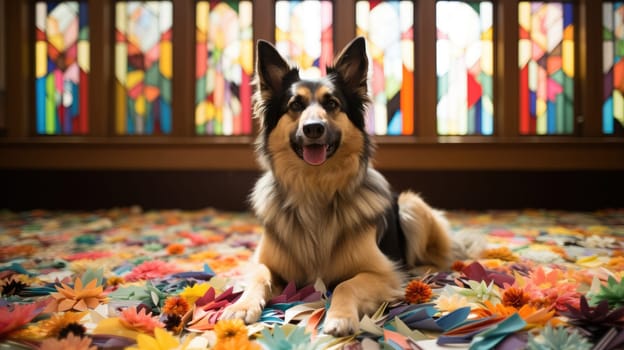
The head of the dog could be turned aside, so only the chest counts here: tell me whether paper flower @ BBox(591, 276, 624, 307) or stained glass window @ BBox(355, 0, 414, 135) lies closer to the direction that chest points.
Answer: the paper flower

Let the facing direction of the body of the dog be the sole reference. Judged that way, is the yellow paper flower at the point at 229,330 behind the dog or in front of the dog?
in front

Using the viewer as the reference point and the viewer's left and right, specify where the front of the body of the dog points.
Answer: facing the viewer and to the left of the viewer

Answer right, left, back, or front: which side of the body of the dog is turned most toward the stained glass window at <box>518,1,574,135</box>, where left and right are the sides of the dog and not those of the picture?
back

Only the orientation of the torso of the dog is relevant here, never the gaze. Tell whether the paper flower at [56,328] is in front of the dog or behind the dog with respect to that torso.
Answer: in front

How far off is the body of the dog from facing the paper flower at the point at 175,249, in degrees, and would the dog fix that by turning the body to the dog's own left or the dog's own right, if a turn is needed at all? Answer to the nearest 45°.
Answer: approximately 90° to the dog's own right

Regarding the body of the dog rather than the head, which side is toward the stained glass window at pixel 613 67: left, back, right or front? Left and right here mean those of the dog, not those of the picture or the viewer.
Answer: back

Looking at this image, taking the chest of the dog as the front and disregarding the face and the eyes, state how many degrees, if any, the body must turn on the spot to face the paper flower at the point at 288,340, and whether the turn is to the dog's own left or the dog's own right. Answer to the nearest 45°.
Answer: approximately 45° to the dog's own left
